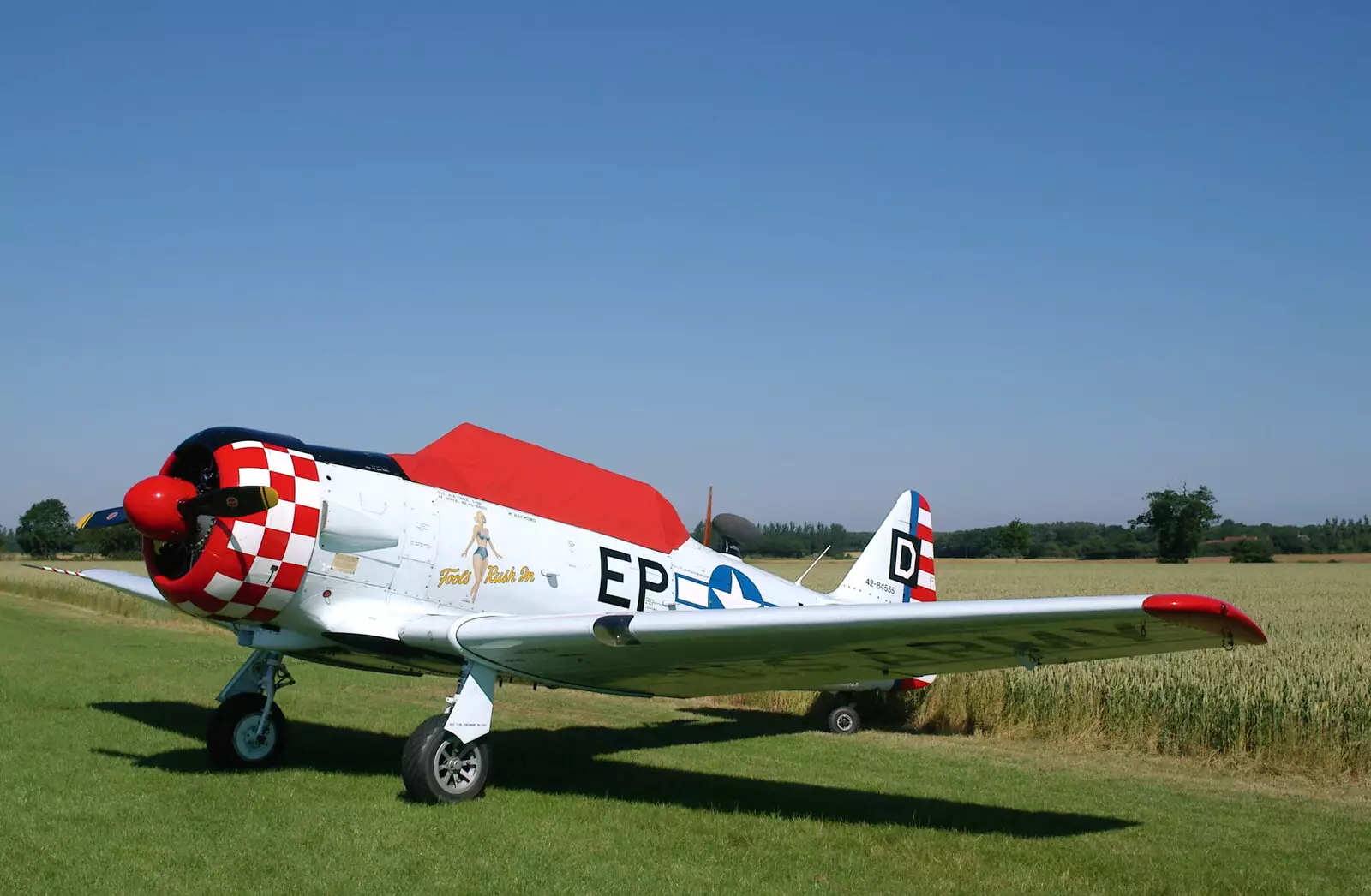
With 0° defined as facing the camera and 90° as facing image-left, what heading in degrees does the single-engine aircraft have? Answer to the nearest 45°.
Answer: approximately 45°
